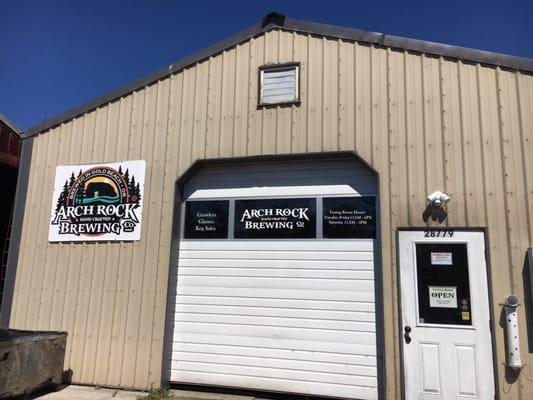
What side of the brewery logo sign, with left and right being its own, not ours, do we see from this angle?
front

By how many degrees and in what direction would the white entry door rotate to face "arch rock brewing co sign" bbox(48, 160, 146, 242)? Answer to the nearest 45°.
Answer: approximately 90° to its right

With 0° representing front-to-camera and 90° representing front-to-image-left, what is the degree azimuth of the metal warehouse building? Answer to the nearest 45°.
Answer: approximately 0°

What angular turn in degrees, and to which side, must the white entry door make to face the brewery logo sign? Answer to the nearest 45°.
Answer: approximately 90° to its right

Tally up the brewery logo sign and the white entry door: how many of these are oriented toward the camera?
2
